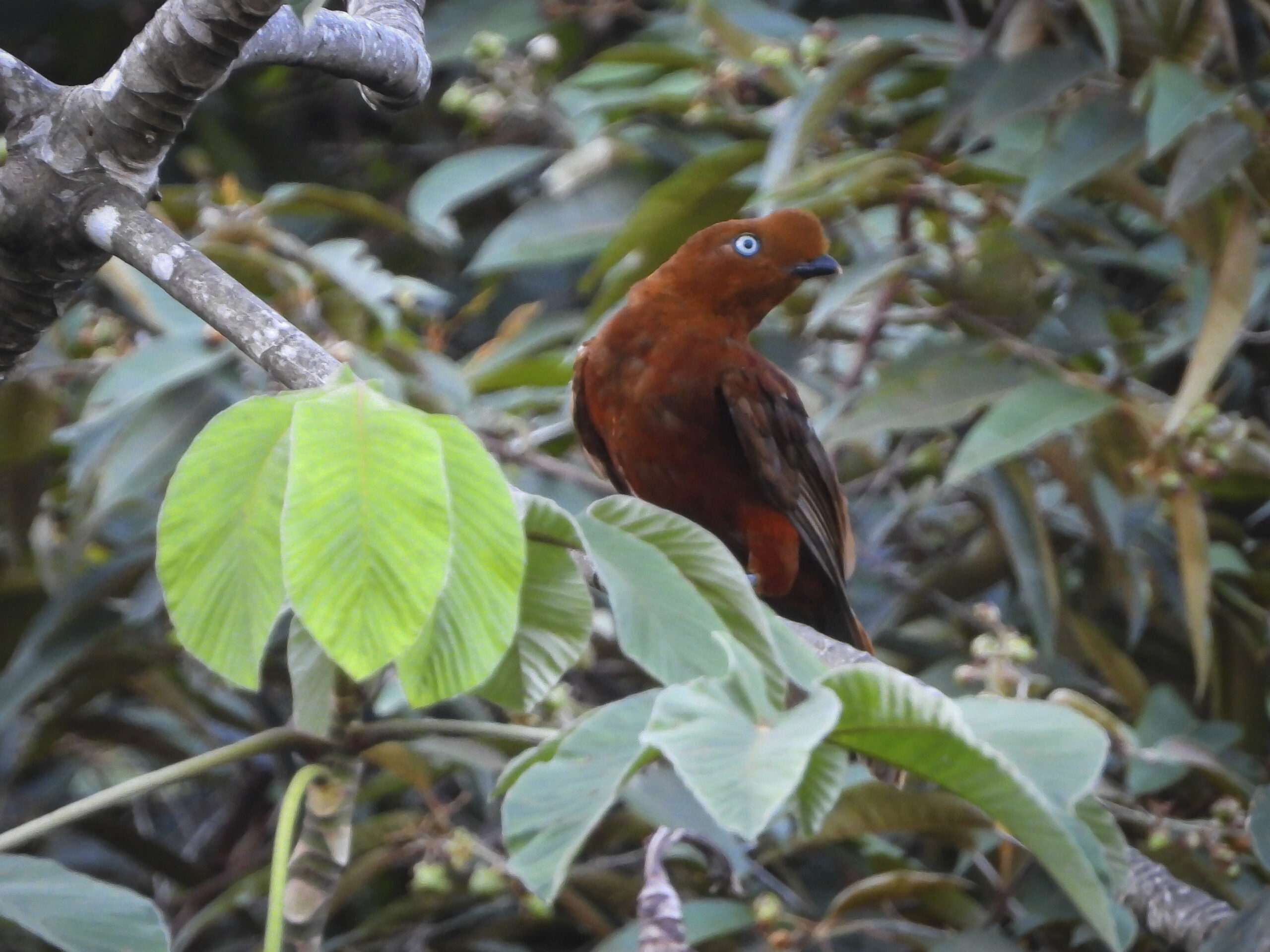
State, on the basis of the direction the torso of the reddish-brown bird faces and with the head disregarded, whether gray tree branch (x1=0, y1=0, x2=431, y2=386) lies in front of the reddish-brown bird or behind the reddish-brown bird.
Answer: in front

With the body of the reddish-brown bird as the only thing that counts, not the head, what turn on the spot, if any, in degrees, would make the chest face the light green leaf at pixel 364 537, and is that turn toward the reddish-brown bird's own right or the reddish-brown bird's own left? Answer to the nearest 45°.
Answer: approximately 45° to the reddish-brown bird's own left
